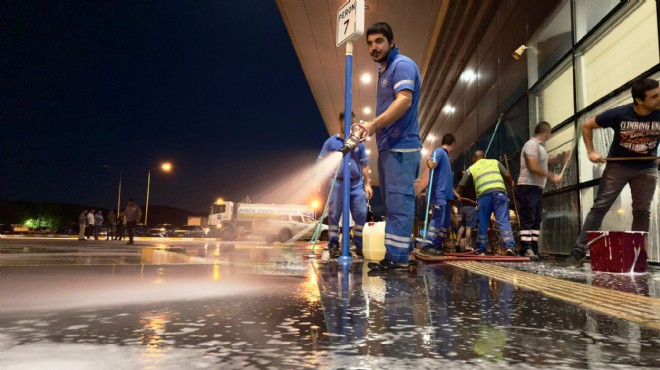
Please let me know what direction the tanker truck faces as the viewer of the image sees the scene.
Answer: facing to the left of the viewer

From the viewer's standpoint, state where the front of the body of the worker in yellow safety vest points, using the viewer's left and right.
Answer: facing away from the viewer

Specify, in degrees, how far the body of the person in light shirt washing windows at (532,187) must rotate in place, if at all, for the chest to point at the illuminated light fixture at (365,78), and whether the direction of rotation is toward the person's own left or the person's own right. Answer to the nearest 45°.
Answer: approximately 135° to the person's own left
